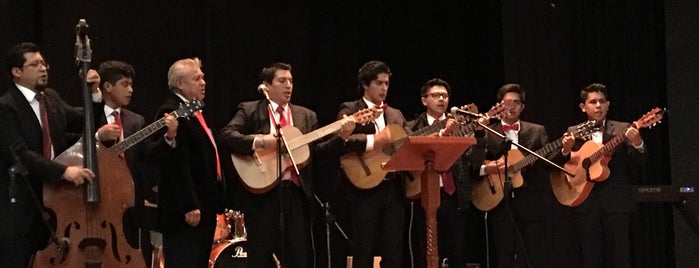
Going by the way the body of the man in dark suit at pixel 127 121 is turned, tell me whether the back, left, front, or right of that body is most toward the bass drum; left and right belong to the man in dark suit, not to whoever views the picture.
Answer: left

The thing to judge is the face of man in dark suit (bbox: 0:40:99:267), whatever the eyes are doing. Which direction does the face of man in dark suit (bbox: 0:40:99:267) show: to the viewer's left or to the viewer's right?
to the viewer's right

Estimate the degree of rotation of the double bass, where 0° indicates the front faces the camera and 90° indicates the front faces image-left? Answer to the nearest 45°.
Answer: approximately 0°

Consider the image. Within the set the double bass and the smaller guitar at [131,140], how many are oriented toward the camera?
2

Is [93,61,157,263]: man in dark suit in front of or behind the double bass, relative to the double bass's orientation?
behind

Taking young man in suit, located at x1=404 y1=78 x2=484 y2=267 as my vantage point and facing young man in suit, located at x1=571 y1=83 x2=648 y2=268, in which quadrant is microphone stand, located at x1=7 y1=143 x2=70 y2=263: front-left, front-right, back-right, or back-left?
back-right

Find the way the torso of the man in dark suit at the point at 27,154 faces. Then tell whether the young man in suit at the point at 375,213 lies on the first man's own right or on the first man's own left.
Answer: on the first man's own left

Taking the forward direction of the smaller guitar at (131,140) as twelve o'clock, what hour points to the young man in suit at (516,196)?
The young man in suit is roughly at 8 o'clock from the smaller guitar.

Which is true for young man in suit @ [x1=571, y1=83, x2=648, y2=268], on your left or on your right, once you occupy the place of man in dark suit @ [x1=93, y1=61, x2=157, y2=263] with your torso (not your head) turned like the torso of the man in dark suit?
on your left

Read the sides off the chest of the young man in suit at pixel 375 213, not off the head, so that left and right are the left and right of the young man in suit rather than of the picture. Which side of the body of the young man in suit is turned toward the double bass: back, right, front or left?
right
